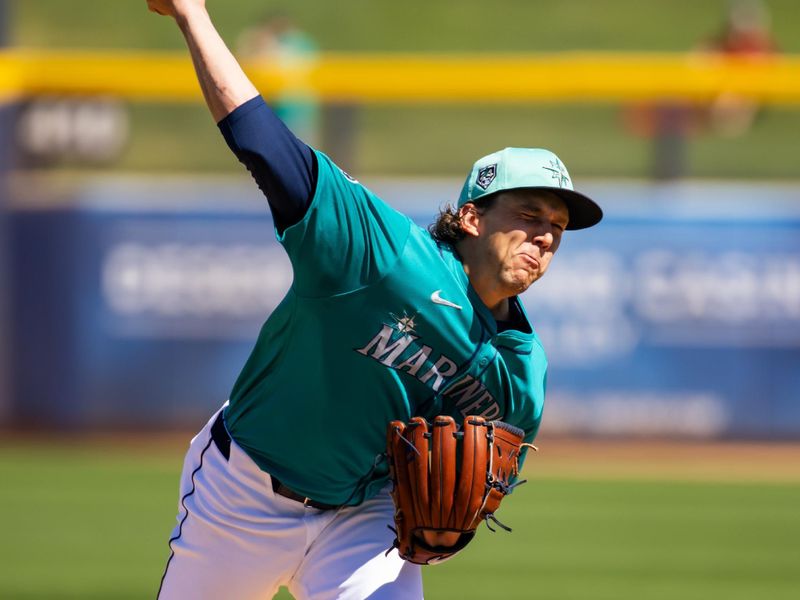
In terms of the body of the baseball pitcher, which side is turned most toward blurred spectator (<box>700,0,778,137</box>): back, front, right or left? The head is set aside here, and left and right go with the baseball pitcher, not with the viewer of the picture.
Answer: back

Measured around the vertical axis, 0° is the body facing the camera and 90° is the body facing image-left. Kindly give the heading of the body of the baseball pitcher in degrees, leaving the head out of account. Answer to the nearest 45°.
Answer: approximately 315°

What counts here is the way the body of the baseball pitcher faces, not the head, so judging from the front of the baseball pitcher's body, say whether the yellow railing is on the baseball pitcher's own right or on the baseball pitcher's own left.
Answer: on the baseball pitcher's own left
